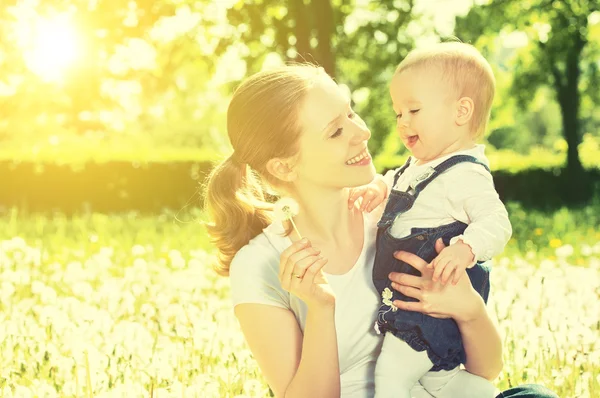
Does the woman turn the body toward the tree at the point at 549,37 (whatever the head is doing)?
no

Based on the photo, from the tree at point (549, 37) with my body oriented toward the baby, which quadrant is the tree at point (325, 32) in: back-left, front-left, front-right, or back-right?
front-right

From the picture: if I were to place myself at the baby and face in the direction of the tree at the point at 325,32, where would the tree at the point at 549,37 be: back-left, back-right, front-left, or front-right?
front-right

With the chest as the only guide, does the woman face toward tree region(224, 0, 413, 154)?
no

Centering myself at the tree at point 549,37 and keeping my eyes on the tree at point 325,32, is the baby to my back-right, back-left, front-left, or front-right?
front-left

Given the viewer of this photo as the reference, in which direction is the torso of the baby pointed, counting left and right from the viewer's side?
facing the viewer and to the left of the viewer

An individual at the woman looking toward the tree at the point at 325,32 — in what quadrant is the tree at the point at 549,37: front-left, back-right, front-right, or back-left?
front-right

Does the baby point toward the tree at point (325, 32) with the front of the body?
no

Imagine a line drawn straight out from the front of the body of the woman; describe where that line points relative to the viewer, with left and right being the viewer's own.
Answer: facing the viewer and to the right of the viewer

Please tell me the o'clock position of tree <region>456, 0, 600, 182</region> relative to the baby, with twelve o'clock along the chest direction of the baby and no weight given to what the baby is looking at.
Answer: The tree is roughly at 5 o'clock from the baby.
